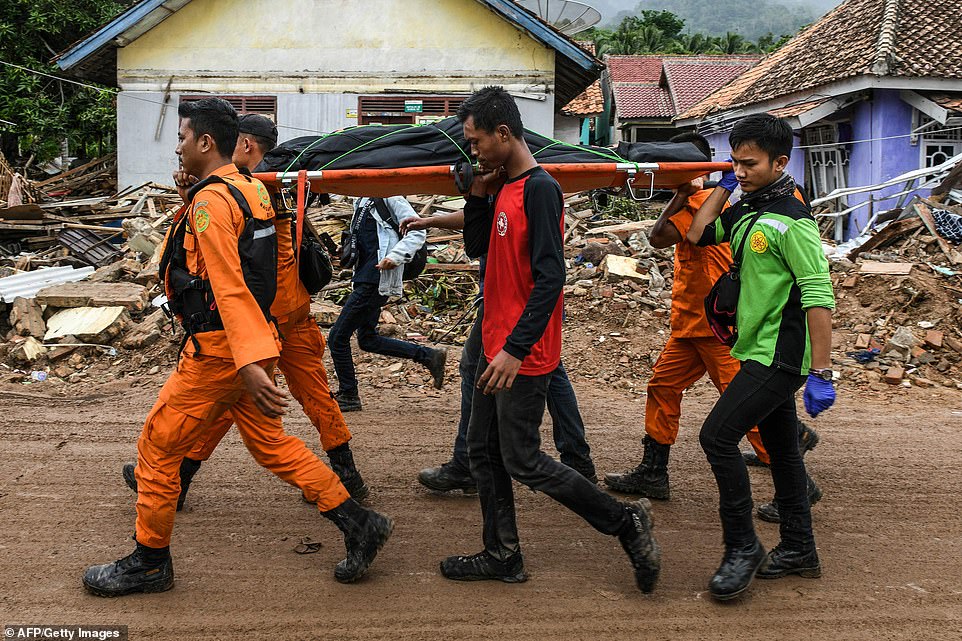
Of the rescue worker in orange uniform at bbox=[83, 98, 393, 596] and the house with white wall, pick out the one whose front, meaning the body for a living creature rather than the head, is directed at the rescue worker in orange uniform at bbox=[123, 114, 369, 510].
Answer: the house with white wall

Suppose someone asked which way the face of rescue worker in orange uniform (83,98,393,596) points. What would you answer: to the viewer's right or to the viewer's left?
to the viewer's left

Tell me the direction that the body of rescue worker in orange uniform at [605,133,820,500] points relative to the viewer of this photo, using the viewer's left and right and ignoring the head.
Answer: facing to the left of the viewer

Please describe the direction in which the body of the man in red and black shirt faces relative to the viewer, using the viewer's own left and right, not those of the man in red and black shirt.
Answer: facing to the left of the viewer

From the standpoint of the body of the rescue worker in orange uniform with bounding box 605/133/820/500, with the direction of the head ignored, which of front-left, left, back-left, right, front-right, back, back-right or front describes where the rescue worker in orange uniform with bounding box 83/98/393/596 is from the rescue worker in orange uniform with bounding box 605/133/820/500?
front-left

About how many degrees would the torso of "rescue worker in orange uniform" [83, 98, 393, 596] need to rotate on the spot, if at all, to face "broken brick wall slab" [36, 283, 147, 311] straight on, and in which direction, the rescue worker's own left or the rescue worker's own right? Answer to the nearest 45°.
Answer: approximately 90° to the rescue worker's own right

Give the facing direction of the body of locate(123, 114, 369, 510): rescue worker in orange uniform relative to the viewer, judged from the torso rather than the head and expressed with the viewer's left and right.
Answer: facing to the left of the viewer

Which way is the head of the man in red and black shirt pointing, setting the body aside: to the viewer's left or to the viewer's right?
to the viewer's left

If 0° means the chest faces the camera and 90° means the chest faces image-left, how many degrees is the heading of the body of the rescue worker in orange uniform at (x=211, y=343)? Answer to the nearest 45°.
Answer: approximately 90°

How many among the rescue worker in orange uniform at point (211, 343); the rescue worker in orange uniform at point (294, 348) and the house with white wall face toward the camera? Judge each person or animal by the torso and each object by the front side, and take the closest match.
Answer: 1

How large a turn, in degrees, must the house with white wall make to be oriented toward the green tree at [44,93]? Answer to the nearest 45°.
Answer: approximately 135° to its right

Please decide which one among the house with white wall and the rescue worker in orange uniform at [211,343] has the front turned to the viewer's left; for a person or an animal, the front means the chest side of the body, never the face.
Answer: the rescue worker in orange uniform
